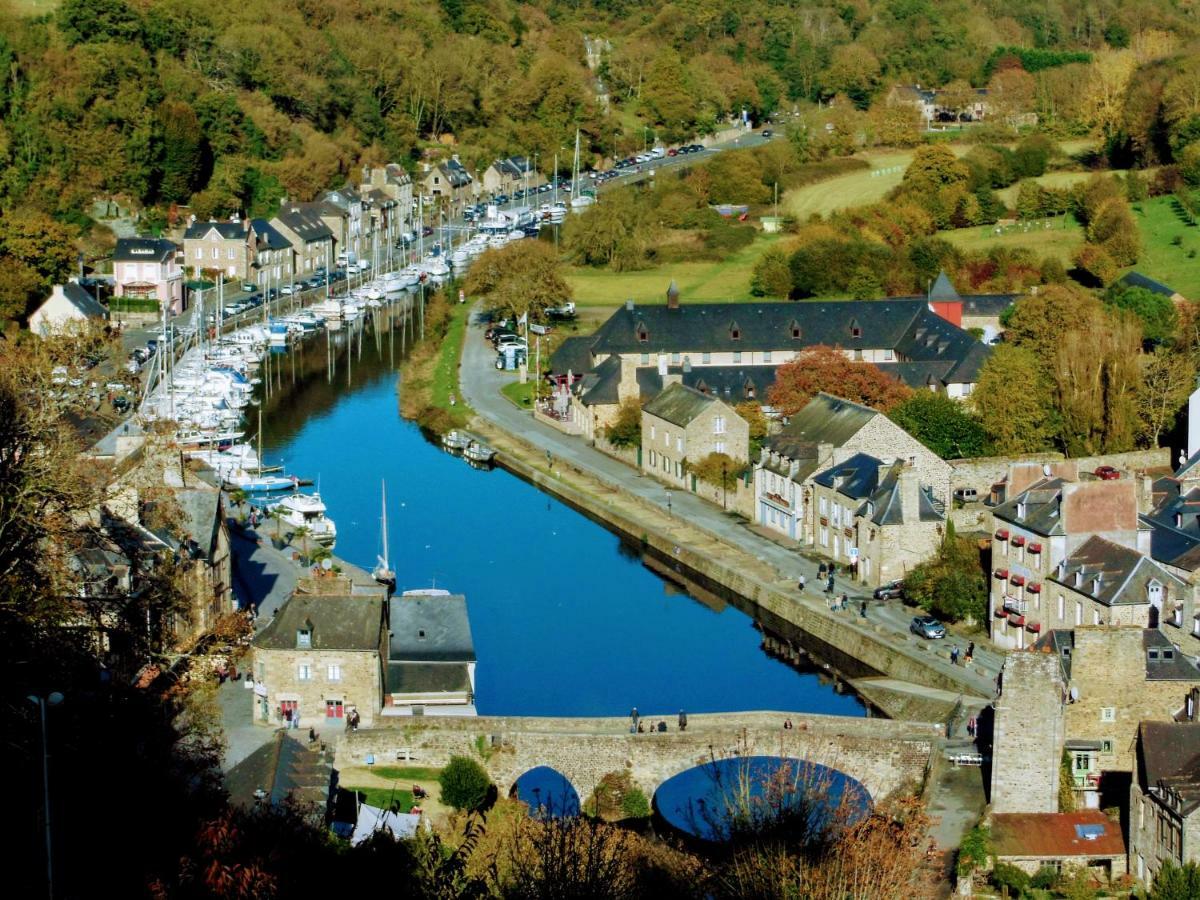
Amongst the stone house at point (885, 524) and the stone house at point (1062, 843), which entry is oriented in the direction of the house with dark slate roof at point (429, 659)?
the stone house at point (885, 524)

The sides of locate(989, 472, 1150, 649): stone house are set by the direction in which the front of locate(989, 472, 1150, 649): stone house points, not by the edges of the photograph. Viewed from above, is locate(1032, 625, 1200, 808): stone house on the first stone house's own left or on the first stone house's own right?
on the first stone house's own left

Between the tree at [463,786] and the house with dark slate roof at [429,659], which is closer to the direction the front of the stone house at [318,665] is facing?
the tree

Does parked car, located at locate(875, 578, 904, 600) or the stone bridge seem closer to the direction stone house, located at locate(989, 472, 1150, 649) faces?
the stone bridge

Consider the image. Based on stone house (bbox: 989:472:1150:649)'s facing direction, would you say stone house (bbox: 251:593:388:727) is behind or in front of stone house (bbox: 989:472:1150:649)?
in front

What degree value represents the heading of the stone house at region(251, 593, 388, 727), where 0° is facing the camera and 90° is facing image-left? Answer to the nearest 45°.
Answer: approximately 0°

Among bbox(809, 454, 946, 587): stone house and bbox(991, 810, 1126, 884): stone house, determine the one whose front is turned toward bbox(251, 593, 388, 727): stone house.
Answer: bbox(809, 454, 946, 587): stone house
